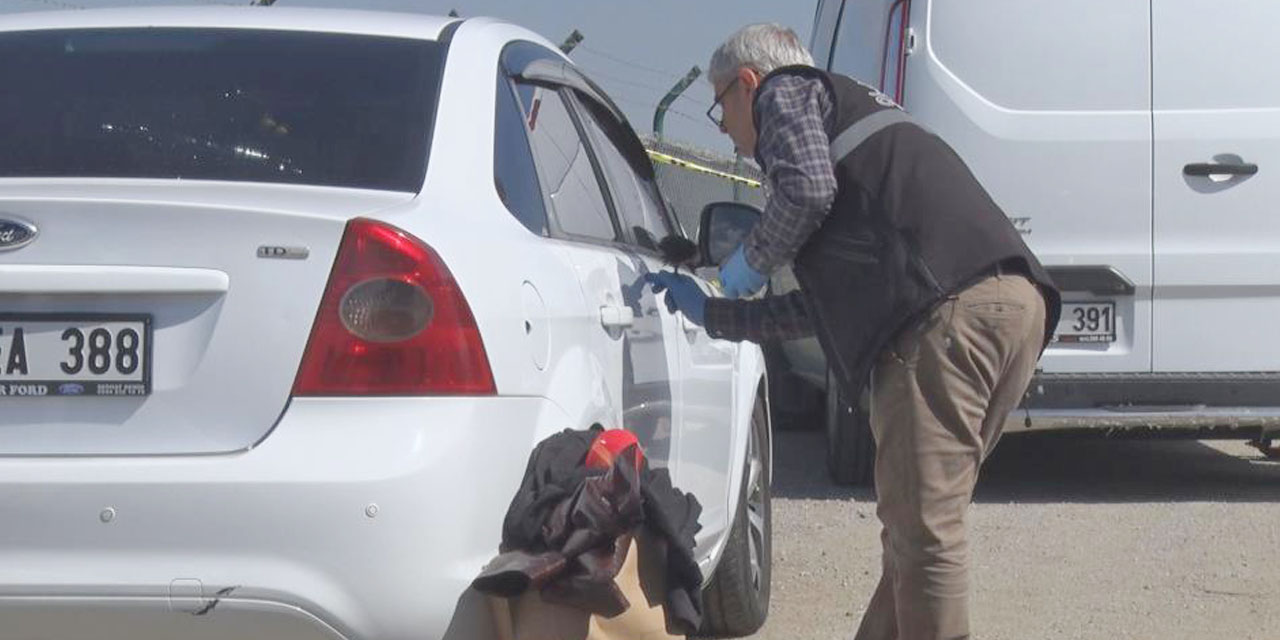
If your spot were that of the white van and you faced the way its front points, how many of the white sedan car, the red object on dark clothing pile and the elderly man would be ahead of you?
0

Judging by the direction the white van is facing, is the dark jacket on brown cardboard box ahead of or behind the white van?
behind

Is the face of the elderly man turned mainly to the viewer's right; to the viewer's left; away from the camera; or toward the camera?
to the viewer's left

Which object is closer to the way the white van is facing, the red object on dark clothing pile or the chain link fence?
the chain link fence

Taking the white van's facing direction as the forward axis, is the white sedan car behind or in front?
behind

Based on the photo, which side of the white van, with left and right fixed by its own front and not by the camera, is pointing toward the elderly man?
back

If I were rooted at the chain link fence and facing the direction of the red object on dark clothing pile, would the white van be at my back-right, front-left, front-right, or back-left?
front-left

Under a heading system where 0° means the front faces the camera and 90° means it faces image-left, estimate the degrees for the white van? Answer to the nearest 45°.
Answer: approximately 180°

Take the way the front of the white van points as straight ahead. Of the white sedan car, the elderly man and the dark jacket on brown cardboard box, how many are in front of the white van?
0

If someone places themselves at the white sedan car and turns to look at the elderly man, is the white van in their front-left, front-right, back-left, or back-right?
front-left

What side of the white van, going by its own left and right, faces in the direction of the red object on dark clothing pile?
back

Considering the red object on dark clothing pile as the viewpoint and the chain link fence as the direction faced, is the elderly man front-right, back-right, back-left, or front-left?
front-right
